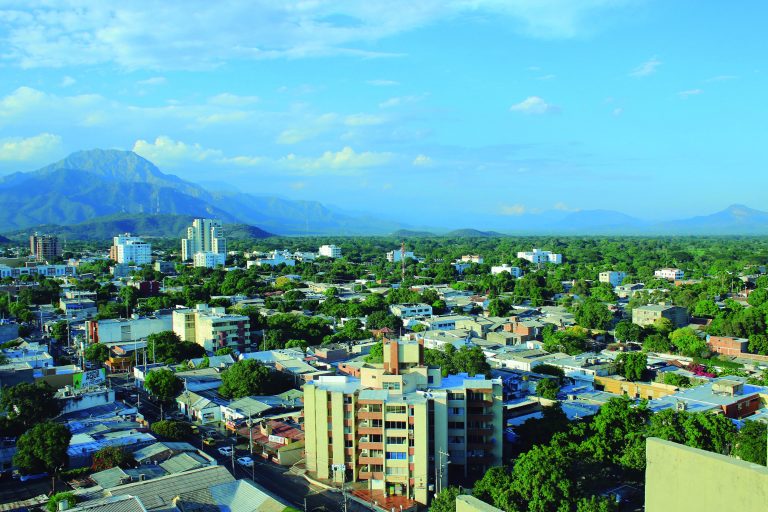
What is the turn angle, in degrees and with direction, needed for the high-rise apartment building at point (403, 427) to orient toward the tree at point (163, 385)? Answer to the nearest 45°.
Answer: approximately 135° to its right

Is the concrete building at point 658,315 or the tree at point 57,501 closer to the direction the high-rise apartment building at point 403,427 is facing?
the tree

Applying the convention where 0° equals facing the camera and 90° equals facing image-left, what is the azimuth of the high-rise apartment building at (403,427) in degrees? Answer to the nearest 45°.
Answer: approximately 0°

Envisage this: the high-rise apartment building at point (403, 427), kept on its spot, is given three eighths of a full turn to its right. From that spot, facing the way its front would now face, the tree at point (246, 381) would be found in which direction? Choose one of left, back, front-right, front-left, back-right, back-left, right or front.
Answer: front

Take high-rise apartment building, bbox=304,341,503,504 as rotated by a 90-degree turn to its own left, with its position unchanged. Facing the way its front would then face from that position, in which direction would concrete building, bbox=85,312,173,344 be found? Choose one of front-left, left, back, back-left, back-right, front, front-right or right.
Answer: back-left

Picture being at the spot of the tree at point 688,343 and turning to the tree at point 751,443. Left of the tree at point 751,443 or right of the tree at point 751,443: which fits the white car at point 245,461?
right

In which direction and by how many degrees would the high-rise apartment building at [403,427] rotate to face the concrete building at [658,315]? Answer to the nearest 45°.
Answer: approximately 135° to its left

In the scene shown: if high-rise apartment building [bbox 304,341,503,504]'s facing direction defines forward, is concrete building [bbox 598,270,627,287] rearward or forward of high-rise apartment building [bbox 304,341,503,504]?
rearward

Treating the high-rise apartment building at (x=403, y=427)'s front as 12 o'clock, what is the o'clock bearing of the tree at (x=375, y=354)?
The tree is roughly at 6 o'clock from the high-rise apartment building.

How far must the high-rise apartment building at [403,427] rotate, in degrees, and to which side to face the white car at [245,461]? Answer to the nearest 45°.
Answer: approximately 90° to its right

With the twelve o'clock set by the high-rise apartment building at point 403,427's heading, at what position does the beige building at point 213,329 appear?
The beige building is roughly at 5 o'clock from the high-rise apartment building.

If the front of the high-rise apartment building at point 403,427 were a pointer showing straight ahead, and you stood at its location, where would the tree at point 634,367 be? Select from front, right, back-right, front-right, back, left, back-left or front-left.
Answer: back-left

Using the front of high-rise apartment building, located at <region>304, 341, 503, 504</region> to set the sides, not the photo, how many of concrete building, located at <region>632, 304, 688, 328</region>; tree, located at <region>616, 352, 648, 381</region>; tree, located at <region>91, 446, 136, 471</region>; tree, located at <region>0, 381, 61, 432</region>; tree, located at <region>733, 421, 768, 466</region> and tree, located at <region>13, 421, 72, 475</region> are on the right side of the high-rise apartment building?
3

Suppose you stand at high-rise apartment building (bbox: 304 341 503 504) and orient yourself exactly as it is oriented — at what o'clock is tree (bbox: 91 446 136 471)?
The tree is roughly at 3 o'clock from the high-rise apartment building.

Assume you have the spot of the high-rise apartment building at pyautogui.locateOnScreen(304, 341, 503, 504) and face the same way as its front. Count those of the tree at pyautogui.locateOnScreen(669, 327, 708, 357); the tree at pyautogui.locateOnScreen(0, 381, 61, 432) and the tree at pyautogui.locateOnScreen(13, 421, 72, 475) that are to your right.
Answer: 2

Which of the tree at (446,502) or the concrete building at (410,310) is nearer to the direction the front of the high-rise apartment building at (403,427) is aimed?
the tree

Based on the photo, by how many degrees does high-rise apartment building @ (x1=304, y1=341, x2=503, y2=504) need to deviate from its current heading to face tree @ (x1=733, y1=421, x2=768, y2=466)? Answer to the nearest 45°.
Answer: approximately 90° to its left

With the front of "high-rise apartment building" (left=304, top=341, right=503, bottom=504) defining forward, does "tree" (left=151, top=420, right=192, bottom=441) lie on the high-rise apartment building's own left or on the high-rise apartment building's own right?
on the high-rise apartment building's own right

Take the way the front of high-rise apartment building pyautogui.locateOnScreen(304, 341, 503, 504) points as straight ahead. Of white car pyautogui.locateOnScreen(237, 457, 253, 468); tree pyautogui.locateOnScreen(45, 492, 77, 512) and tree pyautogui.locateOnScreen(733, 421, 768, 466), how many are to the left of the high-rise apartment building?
1

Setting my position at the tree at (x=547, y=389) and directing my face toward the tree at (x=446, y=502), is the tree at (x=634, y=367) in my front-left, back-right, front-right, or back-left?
back-left
